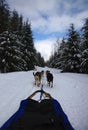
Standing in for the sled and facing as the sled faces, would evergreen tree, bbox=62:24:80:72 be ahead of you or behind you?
ahead

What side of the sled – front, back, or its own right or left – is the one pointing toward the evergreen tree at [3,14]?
front

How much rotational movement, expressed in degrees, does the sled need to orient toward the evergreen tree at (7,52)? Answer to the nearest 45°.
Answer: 0° — it already faces it

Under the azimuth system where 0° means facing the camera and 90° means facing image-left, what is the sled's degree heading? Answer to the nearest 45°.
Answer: approximately 180°

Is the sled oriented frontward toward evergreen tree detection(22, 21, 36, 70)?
yes
